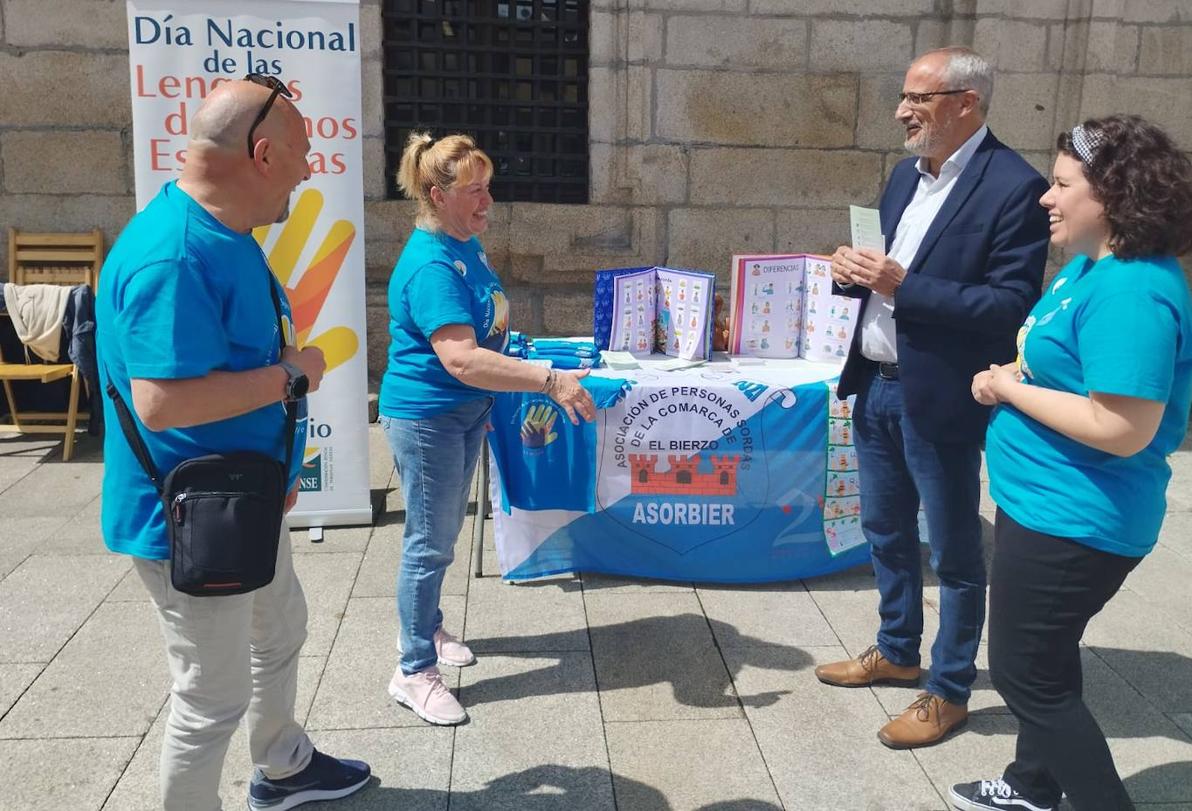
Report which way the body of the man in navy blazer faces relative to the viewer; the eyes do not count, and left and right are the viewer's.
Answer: facing the viewer and to the left of the viewer

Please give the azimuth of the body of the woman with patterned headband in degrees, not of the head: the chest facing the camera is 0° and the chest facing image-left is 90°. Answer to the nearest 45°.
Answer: approximately 90°

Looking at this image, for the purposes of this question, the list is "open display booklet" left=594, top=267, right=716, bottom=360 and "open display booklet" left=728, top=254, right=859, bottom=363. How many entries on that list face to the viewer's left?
0

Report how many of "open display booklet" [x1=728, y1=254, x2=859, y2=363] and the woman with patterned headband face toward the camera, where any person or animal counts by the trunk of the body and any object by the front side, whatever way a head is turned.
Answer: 1

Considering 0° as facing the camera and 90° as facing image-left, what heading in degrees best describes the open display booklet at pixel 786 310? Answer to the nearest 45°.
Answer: approximately 0°

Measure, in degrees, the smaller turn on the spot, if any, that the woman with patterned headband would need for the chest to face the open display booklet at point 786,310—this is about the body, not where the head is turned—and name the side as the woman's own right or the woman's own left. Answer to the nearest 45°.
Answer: approximately 45° to the woman's own right

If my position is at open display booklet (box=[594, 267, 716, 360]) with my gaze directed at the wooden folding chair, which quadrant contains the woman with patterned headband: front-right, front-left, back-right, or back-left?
back-left

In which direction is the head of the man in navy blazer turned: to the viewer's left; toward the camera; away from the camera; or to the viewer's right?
to the viewer's left

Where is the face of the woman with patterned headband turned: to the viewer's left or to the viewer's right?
to the viewer's left

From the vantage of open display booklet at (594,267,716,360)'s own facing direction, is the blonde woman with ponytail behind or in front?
in front

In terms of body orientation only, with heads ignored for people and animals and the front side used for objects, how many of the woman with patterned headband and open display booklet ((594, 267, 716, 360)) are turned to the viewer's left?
1

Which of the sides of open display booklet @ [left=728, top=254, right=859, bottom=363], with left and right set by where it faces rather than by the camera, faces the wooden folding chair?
right

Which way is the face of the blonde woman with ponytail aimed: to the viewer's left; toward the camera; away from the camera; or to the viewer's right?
to the viewer's right

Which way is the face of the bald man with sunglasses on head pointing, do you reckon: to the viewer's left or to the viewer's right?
to the viewer's right
